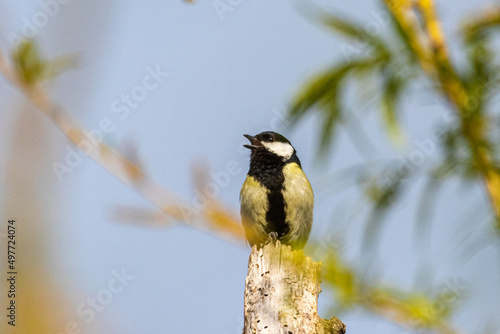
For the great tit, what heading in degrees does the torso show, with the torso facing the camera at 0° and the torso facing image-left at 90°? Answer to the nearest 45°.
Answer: approximately 0°
